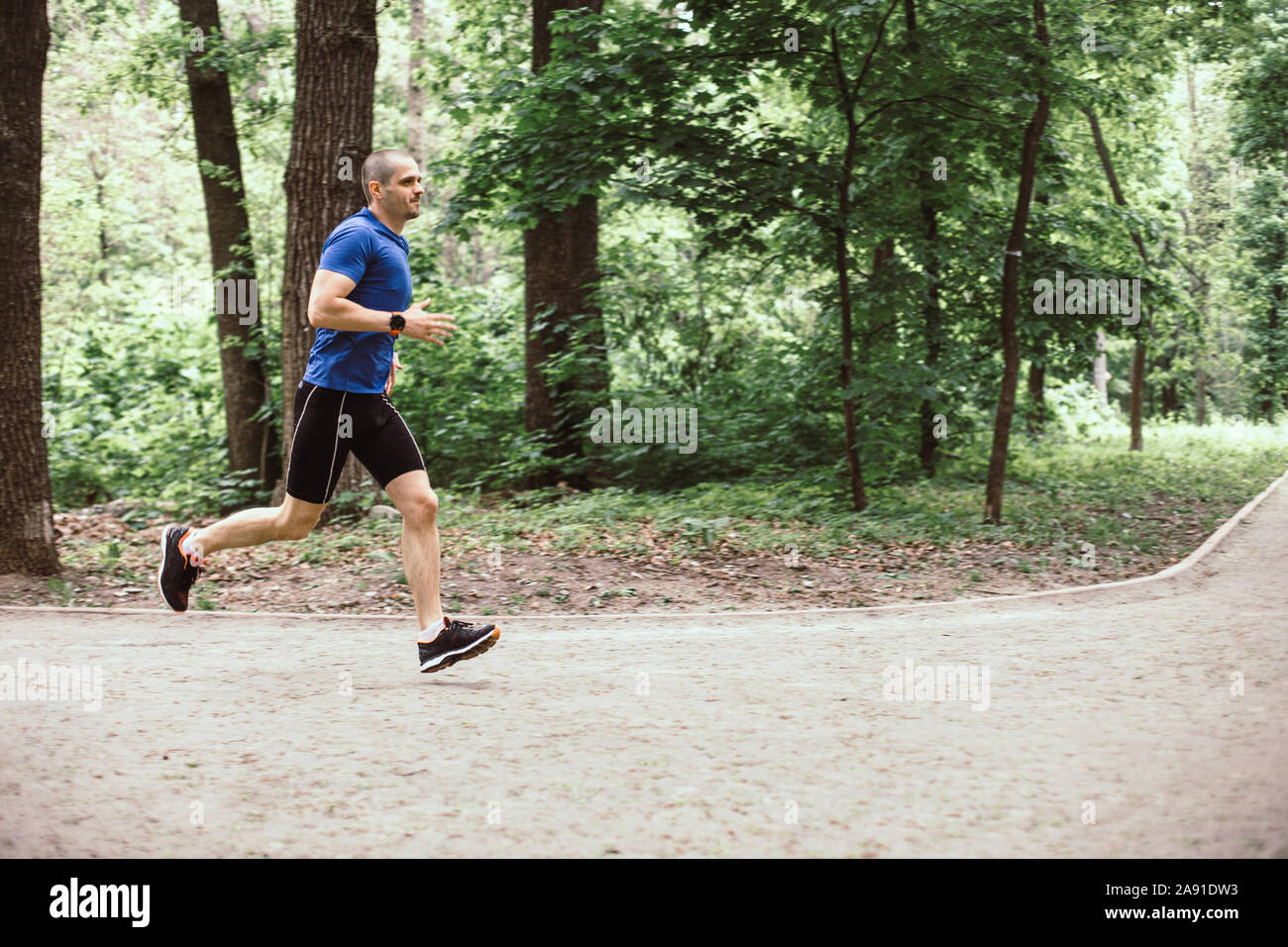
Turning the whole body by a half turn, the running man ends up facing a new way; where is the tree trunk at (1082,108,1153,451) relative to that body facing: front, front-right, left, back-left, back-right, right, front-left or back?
back-right

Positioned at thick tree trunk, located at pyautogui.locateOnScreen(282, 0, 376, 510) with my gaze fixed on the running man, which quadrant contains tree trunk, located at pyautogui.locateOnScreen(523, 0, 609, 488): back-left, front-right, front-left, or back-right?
back-left

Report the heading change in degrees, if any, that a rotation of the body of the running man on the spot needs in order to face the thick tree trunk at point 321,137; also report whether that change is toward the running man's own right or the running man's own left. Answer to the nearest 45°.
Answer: approximately 90° to the running man's own left

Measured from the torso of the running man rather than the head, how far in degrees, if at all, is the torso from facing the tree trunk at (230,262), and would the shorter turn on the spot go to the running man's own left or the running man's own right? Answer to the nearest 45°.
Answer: approximately 90° to the running man's own left

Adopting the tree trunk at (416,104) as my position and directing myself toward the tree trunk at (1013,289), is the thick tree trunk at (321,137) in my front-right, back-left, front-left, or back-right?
front-right

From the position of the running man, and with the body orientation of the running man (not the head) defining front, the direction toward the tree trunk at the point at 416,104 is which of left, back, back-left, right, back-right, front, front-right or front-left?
left

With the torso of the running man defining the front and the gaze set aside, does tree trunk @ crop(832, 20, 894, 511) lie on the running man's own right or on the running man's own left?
on the running man's own left

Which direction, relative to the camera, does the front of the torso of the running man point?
to the viewer's right

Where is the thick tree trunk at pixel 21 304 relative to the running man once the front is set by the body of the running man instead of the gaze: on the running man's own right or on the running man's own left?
on the running man's own left

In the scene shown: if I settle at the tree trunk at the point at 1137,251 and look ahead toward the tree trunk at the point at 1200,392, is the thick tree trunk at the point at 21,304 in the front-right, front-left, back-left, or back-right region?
back-left

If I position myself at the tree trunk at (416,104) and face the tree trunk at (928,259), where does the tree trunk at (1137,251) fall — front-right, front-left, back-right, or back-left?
front-left

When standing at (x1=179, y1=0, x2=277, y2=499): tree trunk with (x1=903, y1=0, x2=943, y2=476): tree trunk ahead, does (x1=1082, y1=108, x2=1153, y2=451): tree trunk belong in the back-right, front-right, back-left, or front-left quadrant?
front-left
